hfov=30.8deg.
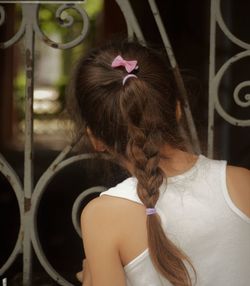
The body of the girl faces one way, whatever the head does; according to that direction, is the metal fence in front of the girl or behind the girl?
in front

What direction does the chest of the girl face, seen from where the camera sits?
away from the camera
